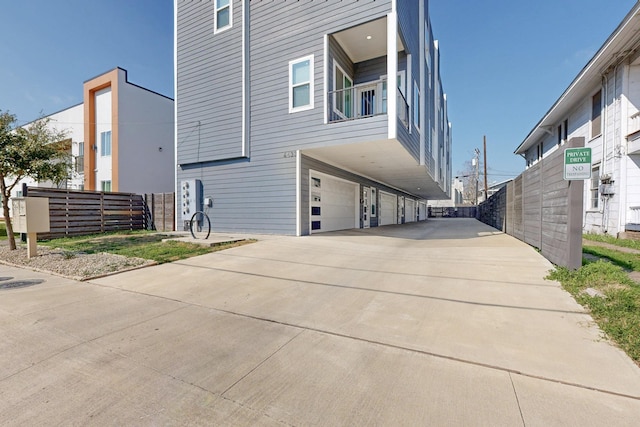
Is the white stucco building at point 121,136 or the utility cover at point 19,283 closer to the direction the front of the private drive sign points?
the utility cover

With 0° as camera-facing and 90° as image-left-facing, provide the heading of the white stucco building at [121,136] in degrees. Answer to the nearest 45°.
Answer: approximately 45°

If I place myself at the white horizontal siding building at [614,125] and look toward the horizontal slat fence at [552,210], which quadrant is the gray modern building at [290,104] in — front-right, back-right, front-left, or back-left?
front-right

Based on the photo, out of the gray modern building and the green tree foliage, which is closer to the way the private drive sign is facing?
the green tree foliage

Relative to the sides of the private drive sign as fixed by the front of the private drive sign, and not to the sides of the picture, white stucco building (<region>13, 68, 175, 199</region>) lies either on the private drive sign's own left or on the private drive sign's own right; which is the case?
on the private drive sign's own right

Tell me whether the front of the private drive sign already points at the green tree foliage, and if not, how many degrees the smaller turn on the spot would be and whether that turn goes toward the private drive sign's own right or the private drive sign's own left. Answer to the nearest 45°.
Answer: approximately 45° to the private drive sign's own right

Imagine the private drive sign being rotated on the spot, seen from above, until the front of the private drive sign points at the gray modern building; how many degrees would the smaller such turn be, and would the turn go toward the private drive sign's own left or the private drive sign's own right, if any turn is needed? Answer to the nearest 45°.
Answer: approximately 90° to the private drive sign's own right

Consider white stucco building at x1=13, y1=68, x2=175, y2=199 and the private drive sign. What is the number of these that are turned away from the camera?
0

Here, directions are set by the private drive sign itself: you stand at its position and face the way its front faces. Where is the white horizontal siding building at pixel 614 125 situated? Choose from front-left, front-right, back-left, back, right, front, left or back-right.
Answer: back

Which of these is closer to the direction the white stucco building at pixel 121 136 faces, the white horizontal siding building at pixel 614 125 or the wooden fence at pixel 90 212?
the wooden fence

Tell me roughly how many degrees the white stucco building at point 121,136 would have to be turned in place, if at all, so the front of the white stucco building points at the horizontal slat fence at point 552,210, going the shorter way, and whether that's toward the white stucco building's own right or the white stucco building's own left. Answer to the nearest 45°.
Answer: approximately 45° to the white stucco building's own left

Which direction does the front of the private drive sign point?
toward the camera

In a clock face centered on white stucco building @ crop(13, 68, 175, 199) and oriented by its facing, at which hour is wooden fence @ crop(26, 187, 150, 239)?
The wooden fence is roughly at 11 o'clock from the white stucco building.
